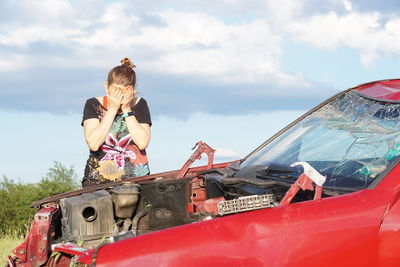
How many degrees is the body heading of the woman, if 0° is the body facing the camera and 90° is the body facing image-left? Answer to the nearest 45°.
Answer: approximately 0°

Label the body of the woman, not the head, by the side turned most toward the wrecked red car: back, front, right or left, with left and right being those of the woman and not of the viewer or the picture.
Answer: front

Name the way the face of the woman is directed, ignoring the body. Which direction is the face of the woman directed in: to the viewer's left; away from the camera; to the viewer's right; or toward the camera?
toward the camera

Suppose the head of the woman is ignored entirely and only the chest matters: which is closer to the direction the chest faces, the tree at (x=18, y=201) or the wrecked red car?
the wrecked red car

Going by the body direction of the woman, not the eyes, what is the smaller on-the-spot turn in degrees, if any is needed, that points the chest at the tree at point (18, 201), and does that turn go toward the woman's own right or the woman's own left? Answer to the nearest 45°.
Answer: approximately 180°
